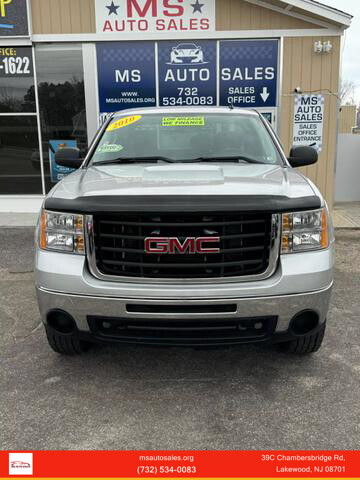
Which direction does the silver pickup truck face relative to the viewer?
toward the camera

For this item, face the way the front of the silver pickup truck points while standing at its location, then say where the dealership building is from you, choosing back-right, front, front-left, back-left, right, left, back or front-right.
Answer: back

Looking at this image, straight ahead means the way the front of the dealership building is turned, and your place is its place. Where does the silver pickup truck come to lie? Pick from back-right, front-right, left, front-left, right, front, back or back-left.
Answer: front

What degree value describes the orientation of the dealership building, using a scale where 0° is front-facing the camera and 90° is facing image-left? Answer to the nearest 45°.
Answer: approximately 0°
